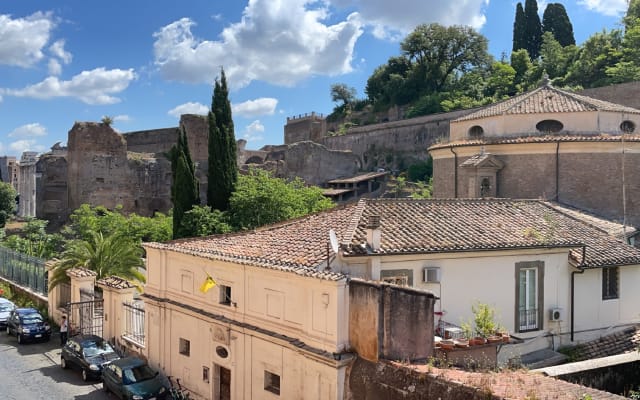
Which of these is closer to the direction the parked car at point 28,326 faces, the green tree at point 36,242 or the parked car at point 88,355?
the parked car

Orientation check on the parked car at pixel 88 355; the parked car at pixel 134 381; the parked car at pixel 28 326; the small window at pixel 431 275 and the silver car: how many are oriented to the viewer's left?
0

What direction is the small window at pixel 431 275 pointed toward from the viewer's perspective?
toward the camera

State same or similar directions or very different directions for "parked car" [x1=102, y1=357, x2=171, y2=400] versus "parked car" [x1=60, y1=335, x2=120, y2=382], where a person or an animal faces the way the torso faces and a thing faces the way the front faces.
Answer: same or similar directions

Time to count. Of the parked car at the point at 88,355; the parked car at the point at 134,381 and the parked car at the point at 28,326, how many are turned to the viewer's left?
0

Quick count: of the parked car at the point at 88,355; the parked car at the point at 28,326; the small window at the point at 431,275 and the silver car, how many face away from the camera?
0

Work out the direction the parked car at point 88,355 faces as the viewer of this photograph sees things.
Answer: facing the viewer and to the right of the viewer

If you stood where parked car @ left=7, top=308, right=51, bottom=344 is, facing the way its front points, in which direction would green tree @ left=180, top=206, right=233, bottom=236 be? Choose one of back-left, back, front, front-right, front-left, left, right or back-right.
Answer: left

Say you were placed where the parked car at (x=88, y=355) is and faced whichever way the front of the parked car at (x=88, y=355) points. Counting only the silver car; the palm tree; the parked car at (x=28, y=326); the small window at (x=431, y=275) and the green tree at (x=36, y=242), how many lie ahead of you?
1

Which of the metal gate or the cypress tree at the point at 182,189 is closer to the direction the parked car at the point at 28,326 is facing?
the metal gate
